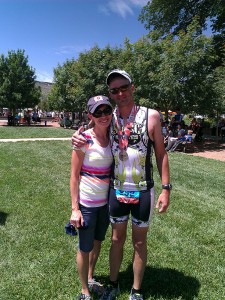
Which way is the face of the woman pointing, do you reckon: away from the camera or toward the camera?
toward the camera

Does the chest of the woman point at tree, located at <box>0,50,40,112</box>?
no

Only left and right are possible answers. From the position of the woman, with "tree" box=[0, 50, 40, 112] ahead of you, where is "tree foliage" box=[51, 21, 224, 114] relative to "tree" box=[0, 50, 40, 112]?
right

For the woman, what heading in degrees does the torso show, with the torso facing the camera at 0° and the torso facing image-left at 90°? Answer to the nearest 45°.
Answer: approximately 315°

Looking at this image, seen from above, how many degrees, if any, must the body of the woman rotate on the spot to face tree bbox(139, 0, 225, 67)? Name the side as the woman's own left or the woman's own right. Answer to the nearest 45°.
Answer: approximately 135° to the woman's own left

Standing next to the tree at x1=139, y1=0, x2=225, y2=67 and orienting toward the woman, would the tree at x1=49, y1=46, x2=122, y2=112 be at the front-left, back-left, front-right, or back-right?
front-right

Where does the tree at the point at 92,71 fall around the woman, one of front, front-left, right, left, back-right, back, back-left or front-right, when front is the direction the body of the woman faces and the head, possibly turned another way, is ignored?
back-left

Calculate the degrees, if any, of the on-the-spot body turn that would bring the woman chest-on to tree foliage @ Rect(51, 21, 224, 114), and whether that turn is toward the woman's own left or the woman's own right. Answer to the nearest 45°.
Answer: approximately 135° to the woman's own left

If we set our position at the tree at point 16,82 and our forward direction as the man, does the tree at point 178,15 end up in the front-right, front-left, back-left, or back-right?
front-left
